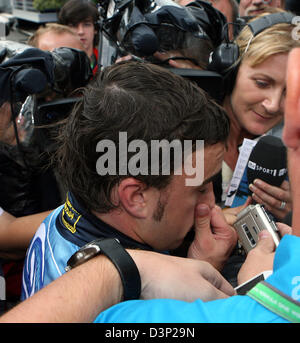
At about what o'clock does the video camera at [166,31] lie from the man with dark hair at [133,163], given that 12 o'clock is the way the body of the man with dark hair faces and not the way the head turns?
The video camera is roughly at 9 o'clock from the man with dark hair.

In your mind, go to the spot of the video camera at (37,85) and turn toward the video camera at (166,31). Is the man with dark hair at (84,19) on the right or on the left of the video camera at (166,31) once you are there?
left

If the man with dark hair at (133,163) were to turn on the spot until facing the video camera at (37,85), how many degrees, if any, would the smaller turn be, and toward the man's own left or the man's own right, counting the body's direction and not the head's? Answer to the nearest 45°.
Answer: approximately 135° to the man's own left

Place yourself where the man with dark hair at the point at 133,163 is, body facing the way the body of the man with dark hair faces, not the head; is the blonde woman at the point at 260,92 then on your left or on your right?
on your left

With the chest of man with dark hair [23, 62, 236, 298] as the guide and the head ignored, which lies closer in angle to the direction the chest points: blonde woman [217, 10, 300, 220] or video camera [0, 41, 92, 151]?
the blonde woman

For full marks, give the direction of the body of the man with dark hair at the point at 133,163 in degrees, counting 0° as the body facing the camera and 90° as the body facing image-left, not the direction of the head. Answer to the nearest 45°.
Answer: approximately 270°
